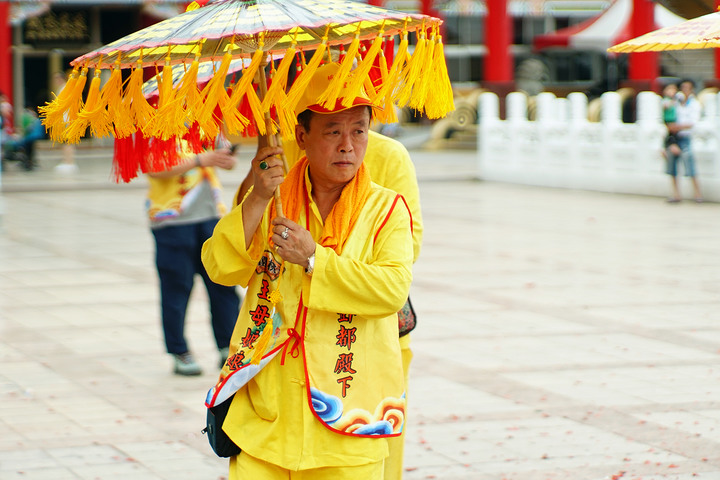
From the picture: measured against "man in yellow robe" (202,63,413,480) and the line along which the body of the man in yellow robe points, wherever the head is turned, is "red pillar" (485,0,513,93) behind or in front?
behind

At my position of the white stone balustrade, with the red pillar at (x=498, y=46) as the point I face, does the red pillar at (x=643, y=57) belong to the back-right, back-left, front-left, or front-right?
front-right

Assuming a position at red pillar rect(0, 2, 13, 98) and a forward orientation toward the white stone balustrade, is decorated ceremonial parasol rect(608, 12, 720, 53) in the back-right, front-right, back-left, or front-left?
front-right

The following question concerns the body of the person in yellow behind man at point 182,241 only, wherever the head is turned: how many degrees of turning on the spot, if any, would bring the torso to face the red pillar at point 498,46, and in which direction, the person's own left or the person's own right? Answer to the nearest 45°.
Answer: approximately 135° to the person's own left

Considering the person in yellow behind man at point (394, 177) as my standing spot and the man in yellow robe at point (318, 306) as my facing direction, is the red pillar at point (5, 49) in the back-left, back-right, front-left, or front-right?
back-right

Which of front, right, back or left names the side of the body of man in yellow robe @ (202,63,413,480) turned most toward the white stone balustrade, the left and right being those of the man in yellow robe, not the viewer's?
back

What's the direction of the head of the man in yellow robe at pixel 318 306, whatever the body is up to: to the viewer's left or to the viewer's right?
to the viewer's right

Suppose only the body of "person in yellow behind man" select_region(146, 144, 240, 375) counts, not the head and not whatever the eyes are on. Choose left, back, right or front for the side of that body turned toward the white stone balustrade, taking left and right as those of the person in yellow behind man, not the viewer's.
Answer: left

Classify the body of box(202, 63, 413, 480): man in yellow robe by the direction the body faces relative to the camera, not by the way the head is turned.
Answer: toward the camera
